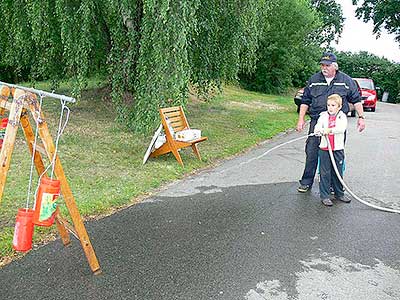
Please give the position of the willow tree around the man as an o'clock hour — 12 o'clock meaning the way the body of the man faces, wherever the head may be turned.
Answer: The willow tree is roughly at 4 o'clock from the man.

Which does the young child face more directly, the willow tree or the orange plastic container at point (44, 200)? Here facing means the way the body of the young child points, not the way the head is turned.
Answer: the orange plastic container

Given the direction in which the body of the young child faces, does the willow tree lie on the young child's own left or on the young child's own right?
on the young child's own right

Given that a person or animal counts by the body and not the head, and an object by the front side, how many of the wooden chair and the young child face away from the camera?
0

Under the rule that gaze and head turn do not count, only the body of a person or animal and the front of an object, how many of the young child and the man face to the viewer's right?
0

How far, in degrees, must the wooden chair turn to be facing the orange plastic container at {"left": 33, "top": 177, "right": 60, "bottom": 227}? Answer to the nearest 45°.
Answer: approximately 45° to its right

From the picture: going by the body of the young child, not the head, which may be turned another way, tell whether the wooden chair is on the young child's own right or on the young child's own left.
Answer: on the young child's own right

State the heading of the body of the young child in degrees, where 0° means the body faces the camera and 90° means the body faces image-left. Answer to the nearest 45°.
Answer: approximately 45°

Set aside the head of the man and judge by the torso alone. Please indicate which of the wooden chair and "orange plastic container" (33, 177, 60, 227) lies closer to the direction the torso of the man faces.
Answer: the orange plastic container

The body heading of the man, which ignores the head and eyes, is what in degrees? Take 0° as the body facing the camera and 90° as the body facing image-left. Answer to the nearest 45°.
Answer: approximately 0°

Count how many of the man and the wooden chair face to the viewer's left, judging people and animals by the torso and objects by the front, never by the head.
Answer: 0

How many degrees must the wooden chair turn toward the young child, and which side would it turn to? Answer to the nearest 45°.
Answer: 0° — it already faces them

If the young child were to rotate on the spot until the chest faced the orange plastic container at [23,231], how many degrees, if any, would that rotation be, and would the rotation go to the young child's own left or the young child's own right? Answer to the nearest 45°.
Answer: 0° — they already face it

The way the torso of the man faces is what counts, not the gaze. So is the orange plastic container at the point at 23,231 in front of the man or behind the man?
in front

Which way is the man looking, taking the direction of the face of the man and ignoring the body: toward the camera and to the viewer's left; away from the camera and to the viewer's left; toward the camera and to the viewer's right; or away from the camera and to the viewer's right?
toward the camera and to the viewer's left

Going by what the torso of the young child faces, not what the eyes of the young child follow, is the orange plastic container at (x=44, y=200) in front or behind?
in front
